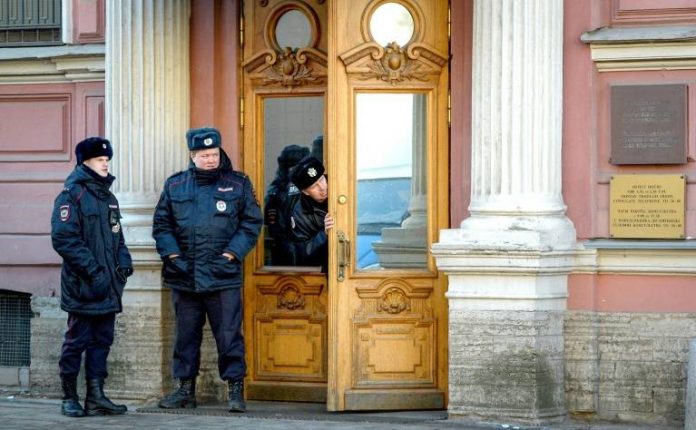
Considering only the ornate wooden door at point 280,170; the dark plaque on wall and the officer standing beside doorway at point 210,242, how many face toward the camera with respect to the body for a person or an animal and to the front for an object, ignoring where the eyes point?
3

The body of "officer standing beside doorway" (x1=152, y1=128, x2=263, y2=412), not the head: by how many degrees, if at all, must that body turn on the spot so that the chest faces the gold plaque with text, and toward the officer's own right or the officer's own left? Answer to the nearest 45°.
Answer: approximately 90° to the officer's own left

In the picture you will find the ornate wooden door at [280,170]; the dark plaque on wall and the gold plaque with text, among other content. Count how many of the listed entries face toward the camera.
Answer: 3

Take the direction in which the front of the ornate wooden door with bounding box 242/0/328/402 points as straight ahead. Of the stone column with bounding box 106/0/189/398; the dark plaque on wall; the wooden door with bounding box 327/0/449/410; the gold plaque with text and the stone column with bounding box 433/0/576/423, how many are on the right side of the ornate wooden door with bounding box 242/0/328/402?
1

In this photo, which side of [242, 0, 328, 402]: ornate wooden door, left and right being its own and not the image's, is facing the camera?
front

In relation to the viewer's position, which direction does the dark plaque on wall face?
facing the viewer

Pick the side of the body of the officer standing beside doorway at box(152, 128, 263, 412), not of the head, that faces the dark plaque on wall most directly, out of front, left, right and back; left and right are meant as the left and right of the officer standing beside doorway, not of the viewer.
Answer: left

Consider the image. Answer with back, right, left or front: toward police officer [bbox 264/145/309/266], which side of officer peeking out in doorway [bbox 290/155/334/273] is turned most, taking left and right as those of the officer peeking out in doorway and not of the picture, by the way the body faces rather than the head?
back

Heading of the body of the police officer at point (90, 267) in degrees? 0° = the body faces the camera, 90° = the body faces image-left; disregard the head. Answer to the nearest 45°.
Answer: approximately 315°

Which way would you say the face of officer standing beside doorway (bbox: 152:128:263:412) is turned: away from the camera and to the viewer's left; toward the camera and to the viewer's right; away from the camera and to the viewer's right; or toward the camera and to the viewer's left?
toward the camera and to the viewer's right

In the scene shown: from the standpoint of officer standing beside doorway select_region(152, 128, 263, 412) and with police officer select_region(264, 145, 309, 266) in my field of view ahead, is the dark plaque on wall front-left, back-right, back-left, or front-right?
front-right
